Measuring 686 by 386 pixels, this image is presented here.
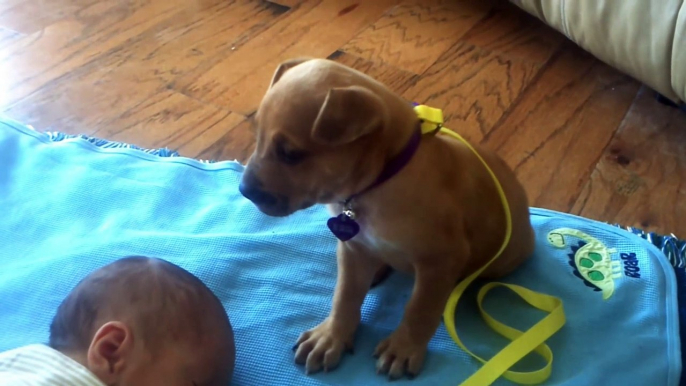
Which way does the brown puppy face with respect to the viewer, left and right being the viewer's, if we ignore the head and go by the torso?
facing the viewer and to the left of the viewer
